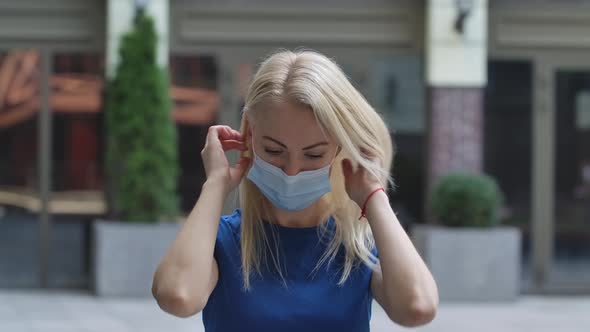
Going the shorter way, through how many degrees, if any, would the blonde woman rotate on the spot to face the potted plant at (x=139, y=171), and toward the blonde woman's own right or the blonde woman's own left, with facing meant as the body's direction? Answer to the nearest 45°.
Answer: approximately 180°

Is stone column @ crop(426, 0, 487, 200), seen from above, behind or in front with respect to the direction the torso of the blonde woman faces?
behind

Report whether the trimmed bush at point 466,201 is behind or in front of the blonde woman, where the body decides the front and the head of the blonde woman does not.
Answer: behind

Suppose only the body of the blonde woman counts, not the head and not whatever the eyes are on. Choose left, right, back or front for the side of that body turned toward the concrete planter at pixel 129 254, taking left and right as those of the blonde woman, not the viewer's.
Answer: back

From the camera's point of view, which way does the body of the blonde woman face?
toward the camera

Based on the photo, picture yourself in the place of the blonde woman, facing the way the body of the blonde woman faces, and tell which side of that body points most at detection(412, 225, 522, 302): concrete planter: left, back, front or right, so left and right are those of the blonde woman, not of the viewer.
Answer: back
